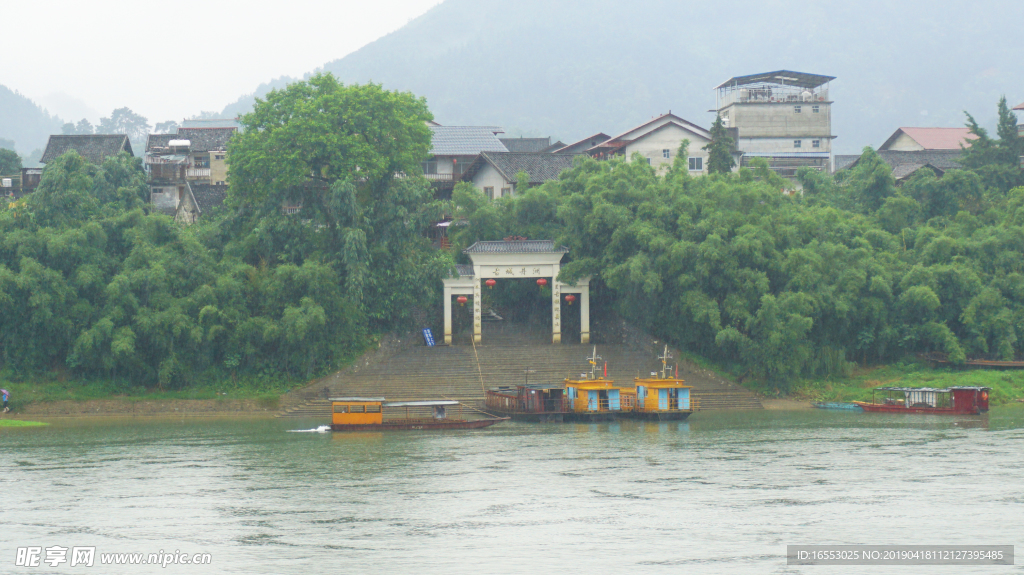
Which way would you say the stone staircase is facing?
toward the camera

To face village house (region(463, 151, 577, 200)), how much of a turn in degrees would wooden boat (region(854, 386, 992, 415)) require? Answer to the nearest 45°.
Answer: approximately 45° to its right

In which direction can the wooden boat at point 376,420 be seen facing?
to the viewer's right

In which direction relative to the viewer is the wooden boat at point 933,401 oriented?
to the viewer's left

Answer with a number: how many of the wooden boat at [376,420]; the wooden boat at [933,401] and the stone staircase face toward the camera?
1

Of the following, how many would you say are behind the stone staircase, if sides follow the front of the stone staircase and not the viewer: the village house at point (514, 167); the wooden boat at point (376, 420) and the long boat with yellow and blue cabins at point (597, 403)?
1

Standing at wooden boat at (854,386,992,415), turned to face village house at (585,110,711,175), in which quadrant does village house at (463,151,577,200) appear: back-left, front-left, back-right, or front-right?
front-left

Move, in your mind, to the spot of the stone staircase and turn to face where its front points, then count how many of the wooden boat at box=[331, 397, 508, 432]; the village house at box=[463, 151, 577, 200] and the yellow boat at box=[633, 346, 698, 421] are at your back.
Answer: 1

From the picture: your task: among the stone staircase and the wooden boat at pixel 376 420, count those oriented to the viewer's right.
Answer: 1

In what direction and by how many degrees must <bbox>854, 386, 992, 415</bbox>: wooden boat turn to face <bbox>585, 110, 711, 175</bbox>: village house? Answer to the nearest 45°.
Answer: approximately 45° to its right

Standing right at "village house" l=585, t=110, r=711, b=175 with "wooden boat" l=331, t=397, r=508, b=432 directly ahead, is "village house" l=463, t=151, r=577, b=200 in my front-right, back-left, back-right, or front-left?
front-right

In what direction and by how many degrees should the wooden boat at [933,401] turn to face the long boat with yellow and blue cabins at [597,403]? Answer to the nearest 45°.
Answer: approximately 45° to its left

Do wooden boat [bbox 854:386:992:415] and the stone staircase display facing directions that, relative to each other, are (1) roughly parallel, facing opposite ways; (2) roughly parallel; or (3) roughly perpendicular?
roughly perpendicular

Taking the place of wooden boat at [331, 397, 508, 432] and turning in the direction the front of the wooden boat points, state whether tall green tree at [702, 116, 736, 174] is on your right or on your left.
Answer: on your left

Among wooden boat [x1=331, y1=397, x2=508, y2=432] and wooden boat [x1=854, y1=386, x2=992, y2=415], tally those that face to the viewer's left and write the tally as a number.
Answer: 1
